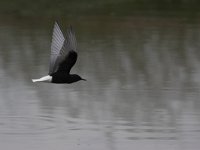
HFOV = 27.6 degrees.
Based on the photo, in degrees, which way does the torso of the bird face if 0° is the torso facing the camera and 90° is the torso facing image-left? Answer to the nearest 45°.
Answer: approximately 270°
